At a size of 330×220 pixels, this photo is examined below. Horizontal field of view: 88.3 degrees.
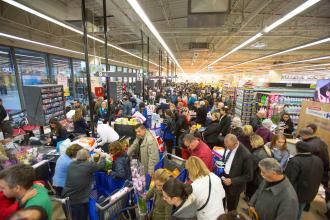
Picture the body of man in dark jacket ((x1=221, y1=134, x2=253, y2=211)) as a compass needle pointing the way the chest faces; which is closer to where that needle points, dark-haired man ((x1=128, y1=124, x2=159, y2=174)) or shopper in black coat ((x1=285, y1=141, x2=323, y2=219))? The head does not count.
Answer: the dark-haired man

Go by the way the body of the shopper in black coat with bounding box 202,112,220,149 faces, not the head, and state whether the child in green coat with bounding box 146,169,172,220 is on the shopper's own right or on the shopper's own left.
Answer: on the shopper's own left

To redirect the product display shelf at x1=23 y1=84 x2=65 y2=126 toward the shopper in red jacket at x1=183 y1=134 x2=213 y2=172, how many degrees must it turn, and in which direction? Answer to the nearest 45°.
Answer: approximately 45° to its right

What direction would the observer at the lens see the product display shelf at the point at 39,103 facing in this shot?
facing the viewer and to the right of the viewer

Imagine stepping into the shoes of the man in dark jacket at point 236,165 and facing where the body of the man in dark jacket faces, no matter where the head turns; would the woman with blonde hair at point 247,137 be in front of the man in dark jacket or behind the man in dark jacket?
behind

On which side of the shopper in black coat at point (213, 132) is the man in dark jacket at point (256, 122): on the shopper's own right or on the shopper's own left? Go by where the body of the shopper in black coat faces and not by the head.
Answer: on the shopper's own right

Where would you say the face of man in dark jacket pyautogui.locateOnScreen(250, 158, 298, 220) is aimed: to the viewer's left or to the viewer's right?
to the viewer's left
